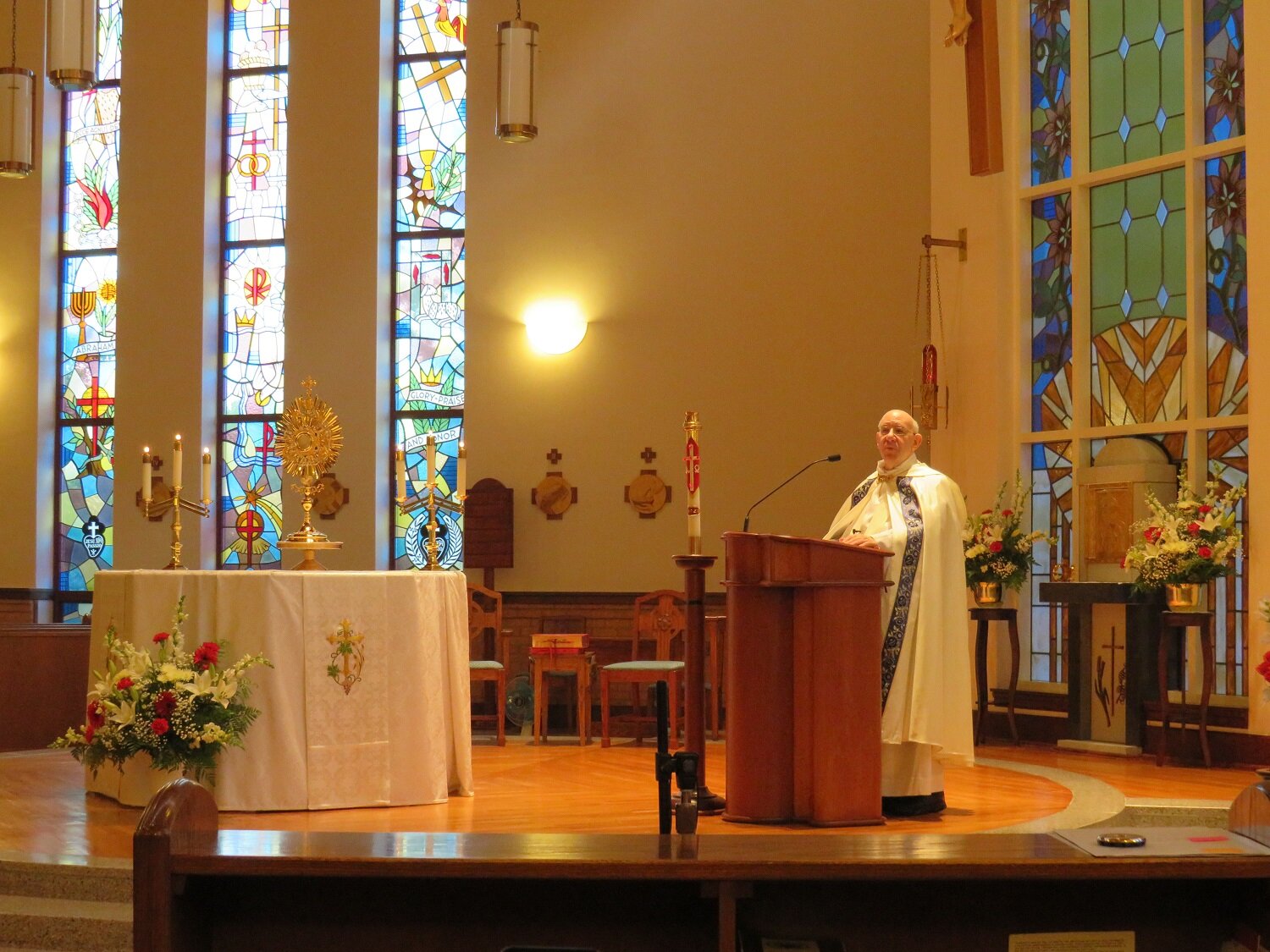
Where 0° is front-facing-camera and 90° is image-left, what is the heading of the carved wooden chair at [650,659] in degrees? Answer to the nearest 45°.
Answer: approximately 45°

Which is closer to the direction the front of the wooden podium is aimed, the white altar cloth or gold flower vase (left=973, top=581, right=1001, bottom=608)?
the white altar cloth

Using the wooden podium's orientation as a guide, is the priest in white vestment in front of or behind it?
behind

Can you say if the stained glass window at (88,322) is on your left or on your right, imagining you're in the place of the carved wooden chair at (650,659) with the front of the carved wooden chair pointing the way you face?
on your right

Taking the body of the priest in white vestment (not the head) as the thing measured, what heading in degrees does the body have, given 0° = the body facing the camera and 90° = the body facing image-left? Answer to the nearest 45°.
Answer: approximately 45°

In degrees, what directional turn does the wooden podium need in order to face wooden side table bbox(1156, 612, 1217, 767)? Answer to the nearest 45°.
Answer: approximately 180°

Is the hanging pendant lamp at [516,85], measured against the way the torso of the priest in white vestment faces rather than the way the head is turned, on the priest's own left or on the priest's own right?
on the priest's own right

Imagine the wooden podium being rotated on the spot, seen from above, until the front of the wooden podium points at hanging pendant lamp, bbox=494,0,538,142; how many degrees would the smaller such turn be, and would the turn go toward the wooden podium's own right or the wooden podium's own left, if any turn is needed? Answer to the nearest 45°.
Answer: approximately 90° to the wooden podium's own right

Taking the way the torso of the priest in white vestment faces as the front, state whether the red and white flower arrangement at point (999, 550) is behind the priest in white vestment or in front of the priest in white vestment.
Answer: behind
